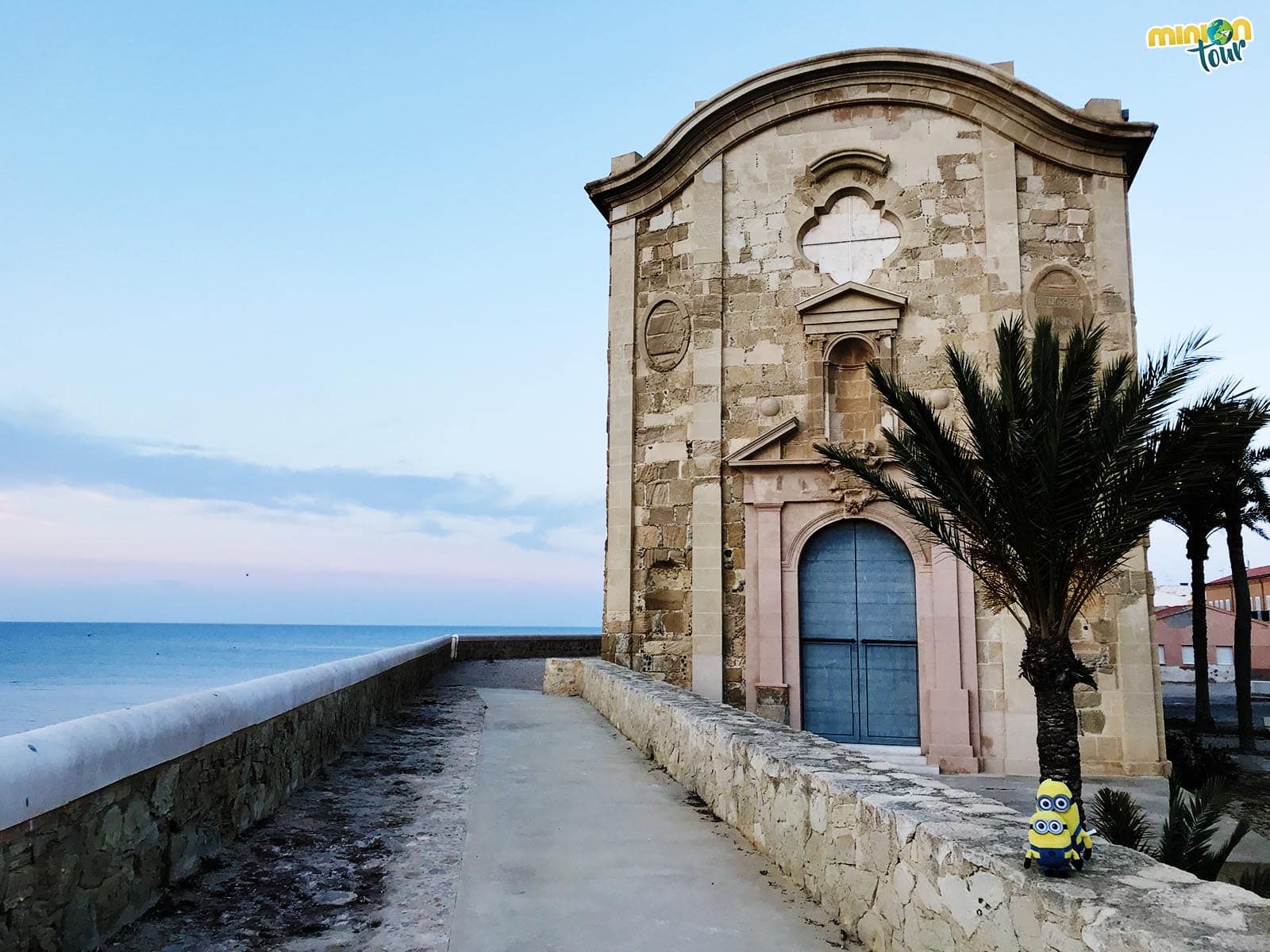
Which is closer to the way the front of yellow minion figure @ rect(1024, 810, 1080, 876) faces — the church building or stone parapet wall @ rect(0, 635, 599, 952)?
the stone parapet wall

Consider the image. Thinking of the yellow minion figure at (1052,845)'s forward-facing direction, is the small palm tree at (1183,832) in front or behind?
behind

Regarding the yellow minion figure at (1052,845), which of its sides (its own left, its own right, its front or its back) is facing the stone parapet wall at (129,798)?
right

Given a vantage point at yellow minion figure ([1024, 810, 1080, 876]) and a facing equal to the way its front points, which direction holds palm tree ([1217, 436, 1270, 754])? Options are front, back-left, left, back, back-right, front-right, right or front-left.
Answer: back

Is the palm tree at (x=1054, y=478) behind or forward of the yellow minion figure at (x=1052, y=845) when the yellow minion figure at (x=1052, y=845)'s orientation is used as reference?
behind

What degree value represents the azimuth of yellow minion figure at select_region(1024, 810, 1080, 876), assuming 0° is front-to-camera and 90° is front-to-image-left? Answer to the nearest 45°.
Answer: approximately 0°

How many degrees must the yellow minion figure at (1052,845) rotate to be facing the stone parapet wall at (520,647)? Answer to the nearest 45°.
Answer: approximately 135° to its right

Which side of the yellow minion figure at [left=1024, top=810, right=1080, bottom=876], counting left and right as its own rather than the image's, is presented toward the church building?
back

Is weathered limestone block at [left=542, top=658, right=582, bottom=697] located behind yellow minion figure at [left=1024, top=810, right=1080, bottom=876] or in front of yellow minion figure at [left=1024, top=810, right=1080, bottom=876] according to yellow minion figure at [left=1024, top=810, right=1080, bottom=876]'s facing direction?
behind
